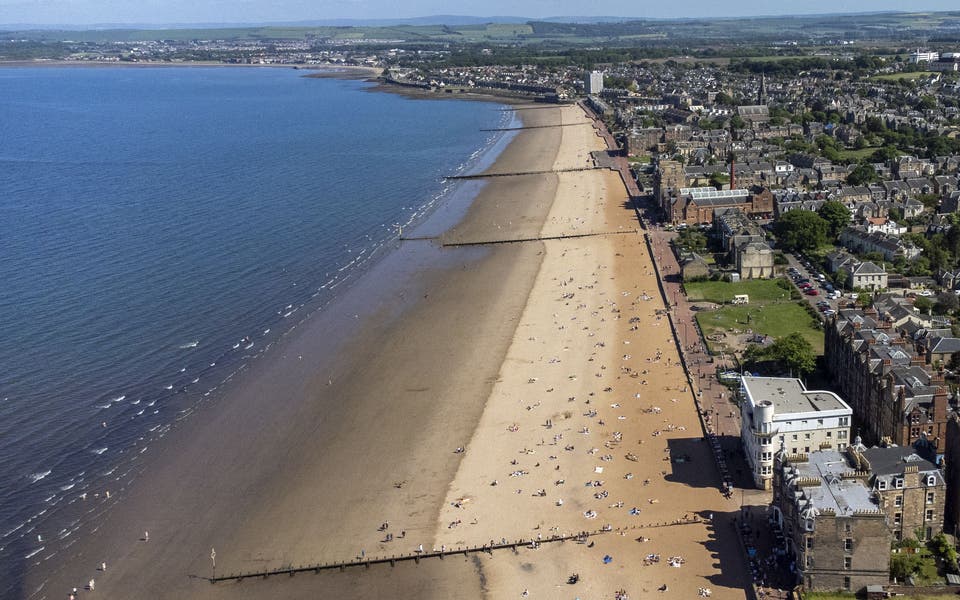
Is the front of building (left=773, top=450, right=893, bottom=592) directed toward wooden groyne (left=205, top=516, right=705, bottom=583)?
yes

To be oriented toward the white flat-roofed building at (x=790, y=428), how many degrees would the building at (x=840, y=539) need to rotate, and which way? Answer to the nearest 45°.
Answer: approximately 90° to its right

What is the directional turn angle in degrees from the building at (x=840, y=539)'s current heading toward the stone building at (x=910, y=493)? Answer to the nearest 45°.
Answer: approximately 135° to its right

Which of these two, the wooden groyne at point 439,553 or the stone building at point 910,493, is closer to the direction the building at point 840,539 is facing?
the wooden groyne

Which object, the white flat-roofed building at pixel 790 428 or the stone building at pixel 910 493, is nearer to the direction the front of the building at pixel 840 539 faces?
the white flat-roofed building

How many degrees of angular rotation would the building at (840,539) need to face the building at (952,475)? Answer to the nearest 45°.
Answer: approximately 135° to its right

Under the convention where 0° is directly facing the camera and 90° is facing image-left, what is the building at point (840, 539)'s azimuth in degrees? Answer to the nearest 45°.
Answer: approximately 90°

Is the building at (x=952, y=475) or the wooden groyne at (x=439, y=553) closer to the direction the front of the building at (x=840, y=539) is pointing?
the wooden groyne
